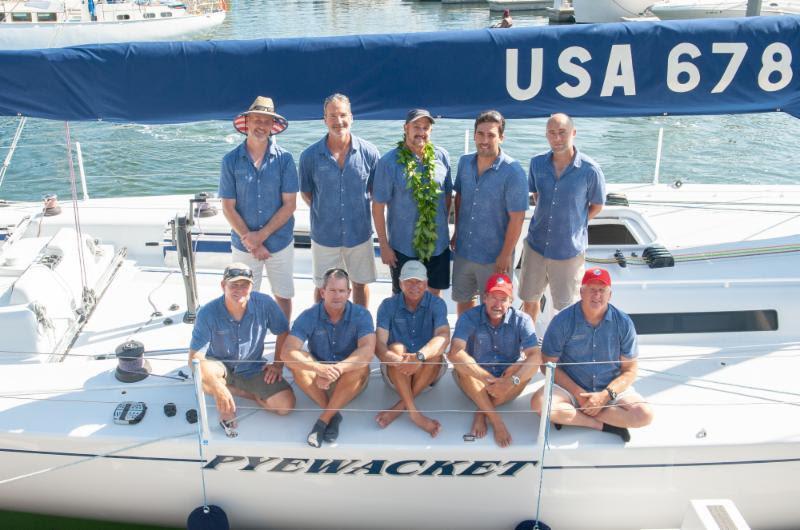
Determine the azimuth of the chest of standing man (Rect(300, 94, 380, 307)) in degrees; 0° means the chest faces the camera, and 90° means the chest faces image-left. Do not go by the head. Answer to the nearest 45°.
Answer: approximately 0°

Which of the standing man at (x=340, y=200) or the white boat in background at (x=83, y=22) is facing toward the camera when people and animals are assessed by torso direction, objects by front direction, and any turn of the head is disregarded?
the standing man

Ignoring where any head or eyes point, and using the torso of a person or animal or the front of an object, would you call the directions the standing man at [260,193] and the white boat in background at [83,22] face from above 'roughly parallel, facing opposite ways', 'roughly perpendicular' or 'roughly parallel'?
roughly perpendicular

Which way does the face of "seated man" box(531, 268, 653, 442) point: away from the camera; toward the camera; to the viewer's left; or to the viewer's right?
toward the camera

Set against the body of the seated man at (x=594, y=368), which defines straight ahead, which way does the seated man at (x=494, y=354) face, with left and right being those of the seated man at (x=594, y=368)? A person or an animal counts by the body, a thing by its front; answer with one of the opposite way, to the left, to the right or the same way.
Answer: the same way

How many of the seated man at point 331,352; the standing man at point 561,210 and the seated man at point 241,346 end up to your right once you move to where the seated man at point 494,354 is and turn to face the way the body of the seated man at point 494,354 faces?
2

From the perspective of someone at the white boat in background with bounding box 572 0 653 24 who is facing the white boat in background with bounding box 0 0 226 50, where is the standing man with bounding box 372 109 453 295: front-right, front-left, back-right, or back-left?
front-left

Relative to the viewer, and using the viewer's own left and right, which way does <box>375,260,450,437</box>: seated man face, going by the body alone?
facing the viewer

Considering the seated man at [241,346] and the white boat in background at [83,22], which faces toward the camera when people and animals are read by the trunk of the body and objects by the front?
the seated man

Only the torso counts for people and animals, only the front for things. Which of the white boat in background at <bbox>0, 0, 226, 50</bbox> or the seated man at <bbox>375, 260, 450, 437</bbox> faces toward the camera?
the seated man

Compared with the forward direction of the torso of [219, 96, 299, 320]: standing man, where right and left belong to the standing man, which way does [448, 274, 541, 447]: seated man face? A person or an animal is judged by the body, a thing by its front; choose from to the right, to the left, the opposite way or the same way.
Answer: the same way

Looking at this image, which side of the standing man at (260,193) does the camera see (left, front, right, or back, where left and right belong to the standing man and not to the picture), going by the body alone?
front

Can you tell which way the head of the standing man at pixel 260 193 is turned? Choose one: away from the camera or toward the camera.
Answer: toward the camera
